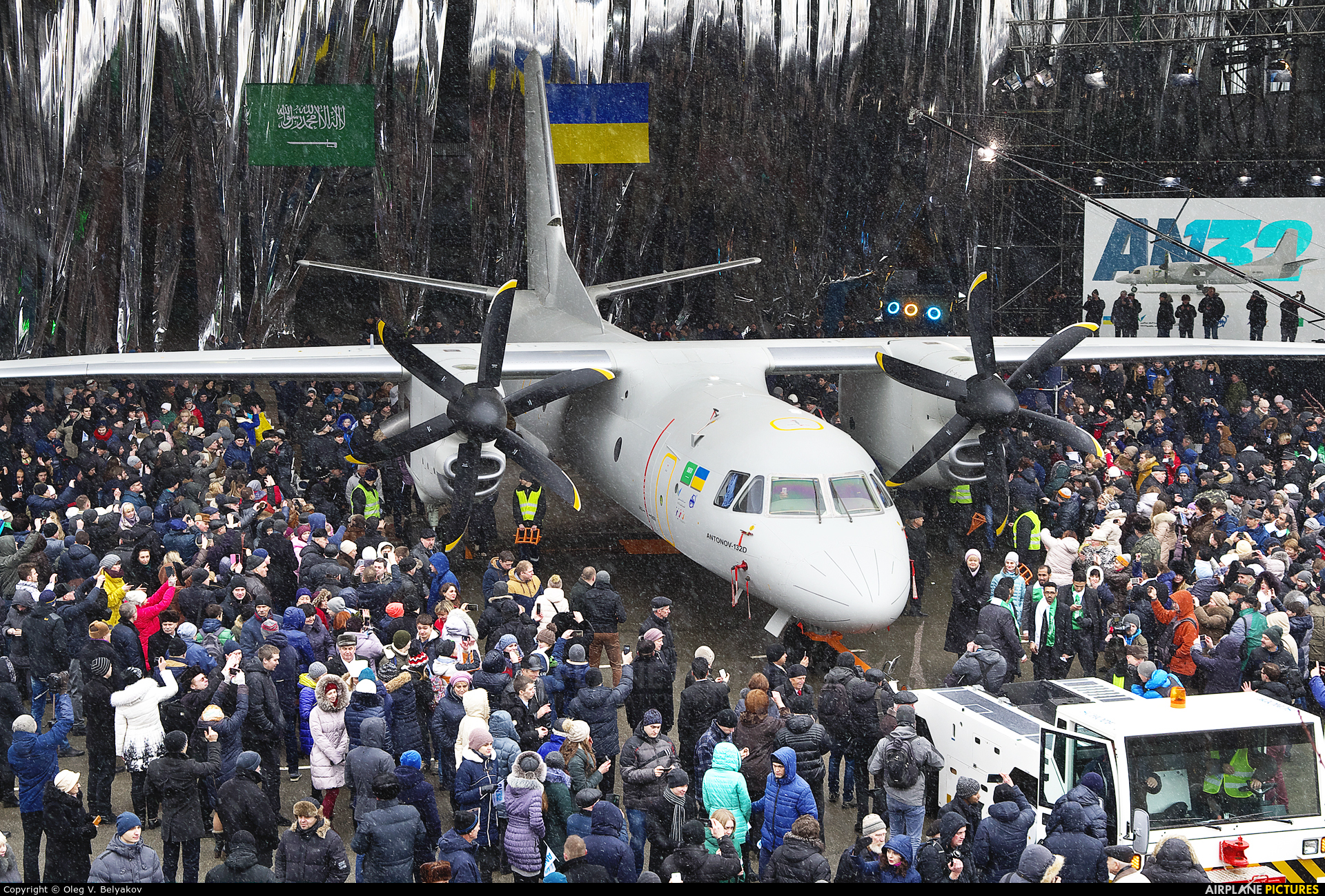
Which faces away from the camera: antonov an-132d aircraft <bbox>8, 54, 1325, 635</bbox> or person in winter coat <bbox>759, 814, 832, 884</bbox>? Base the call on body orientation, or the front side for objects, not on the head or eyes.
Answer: the person in winter coat

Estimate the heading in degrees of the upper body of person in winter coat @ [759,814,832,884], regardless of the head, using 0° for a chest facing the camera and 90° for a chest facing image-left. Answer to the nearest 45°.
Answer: approximately 180°

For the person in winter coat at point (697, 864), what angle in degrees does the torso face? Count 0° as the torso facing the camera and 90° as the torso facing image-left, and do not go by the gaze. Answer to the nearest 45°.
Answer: approximately 180°

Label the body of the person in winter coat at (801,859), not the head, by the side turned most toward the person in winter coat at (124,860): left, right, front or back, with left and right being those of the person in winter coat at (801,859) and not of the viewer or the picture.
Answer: left

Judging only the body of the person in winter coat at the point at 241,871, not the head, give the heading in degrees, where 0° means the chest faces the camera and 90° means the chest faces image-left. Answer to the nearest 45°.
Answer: approximately 180°

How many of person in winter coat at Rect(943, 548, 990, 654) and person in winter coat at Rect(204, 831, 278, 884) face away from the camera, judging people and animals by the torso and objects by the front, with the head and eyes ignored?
1

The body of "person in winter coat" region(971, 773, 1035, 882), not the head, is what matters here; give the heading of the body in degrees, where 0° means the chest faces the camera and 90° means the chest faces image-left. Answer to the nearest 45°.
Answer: approximately 180°

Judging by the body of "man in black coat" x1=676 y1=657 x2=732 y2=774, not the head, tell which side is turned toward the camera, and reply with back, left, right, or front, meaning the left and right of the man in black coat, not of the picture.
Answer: back

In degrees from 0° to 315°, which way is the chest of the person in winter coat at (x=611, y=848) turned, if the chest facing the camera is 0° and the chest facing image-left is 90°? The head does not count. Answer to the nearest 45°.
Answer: approximately 225°

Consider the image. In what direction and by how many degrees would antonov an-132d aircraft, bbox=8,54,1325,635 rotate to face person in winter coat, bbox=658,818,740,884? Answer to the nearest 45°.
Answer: approximately 45° to its right

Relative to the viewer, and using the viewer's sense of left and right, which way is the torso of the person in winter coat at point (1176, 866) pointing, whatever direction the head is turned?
facing away from the viewer
